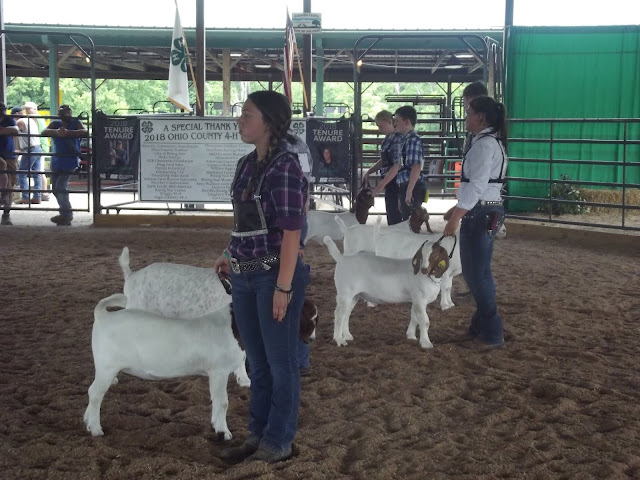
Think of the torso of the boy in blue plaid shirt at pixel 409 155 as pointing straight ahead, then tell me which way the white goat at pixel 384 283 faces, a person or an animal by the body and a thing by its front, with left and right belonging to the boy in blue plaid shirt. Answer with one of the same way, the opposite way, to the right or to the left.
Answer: the opposite way

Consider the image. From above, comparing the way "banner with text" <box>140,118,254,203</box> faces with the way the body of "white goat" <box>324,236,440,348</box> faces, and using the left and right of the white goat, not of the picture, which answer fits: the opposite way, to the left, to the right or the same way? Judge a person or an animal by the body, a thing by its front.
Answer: to the right

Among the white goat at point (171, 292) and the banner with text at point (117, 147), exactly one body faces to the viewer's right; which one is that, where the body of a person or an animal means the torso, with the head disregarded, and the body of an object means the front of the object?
the white goat

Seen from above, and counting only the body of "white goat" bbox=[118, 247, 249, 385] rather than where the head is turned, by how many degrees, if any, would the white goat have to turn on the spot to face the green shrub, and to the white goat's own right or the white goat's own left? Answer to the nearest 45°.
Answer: approximately 45° to the white goat's own left

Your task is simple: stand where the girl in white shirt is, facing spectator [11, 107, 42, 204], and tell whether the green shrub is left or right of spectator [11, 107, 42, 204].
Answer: right

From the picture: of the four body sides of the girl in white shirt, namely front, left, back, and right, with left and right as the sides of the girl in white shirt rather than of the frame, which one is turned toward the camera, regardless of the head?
left

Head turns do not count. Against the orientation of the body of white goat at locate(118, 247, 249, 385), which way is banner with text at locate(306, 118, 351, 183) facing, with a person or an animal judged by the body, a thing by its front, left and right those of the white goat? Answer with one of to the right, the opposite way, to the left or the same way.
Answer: to the right

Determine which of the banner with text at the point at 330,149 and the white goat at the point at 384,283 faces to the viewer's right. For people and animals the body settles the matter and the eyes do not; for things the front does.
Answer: the white goat

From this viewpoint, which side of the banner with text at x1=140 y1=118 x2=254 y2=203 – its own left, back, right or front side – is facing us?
front

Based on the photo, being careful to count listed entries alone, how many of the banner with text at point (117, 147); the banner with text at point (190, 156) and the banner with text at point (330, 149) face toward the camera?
3

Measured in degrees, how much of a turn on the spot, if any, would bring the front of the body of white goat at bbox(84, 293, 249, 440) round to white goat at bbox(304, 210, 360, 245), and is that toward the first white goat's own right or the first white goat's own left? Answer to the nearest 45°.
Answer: approximately 90° to the first white goat's own left

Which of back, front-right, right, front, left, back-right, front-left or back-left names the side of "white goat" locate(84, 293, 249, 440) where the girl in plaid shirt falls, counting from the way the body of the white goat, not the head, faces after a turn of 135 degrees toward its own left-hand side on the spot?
back

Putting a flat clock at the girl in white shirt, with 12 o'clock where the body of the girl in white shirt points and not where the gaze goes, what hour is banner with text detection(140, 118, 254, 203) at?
The banner with text is roughly at 2 o'clock from the girl in white shirt.

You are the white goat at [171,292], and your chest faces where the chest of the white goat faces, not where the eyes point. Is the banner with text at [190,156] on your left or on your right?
on your left

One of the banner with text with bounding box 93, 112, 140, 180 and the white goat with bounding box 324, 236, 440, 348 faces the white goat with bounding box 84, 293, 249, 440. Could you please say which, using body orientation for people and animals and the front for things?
the banner with text
